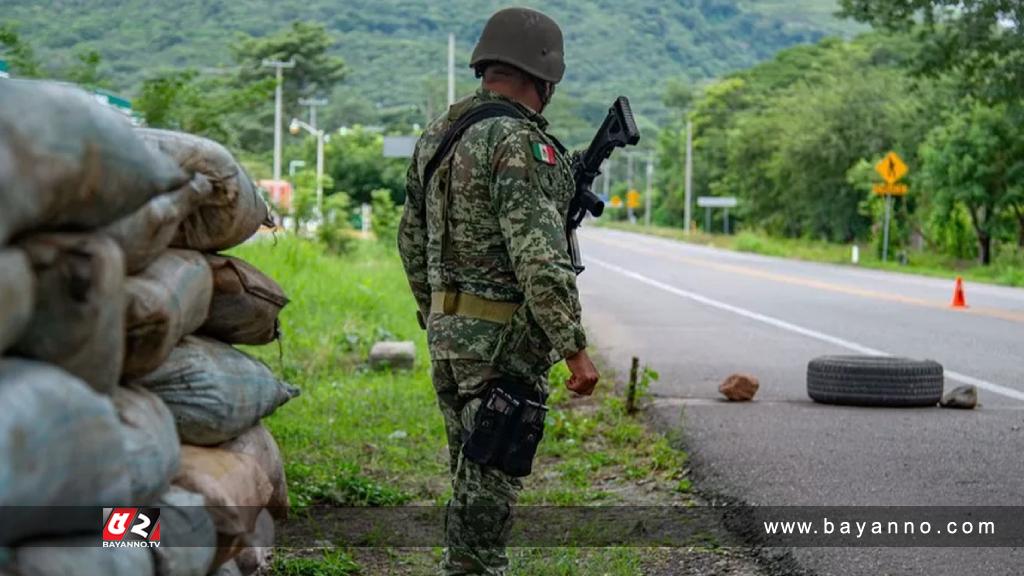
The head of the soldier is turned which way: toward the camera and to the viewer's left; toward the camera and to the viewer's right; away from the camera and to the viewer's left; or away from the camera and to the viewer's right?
away from the camera and to the viewer's right

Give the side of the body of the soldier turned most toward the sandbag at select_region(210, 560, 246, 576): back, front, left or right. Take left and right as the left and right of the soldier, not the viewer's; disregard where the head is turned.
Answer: back

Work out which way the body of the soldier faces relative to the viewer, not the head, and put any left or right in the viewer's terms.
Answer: facing away from the viewer and to the right of the viewer

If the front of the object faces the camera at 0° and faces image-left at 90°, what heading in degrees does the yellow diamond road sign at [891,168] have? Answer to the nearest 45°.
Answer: approximately 0°

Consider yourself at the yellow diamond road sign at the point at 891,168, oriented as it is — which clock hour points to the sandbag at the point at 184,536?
The sandbag is roughly at 12 o'clock from the yellow diamond road sign.

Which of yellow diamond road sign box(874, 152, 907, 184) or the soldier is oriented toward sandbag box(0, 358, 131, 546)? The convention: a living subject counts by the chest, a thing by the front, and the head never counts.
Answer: the yellow diamond road sign

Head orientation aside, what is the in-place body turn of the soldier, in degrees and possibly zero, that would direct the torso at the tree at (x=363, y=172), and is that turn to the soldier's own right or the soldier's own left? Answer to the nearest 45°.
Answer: approximately 45° to the soldier's own left

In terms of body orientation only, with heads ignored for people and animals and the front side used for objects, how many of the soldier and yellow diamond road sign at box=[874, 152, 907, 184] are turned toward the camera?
1

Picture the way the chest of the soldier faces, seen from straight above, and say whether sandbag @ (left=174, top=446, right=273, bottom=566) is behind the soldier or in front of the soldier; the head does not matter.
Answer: behind

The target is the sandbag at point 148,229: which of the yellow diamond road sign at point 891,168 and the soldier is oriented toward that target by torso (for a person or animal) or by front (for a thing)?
the yellow diamond road sign

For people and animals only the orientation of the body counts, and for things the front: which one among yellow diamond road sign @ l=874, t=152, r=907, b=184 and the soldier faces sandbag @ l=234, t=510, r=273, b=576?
the yellow diamond road sign
